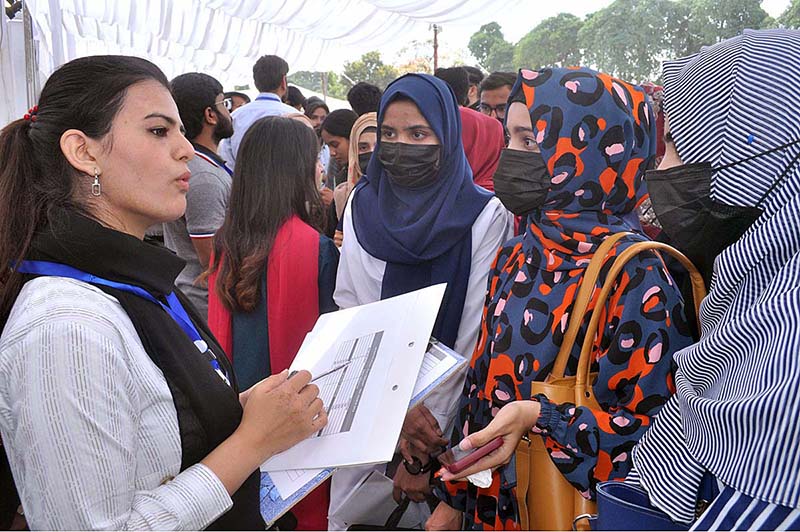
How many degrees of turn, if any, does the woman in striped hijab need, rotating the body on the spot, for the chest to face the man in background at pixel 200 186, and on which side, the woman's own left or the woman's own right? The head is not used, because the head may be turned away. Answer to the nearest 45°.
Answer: approximately 45° to the woman's own right

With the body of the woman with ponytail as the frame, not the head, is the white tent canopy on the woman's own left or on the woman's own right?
on the woman's own left

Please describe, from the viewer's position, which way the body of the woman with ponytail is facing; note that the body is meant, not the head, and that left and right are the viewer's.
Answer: facing to the right of the viewer

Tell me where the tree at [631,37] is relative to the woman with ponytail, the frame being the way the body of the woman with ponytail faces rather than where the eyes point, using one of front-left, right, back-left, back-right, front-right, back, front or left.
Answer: front-left

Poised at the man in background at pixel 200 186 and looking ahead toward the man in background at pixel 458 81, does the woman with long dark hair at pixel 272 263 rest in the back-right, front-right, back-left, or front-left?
back-right

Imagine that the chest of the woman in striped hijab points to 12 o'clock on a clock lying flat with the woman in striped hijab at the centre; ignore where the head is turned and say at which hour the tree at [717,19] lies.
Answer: The tree is roughly at 3 o'clock from the woman in striped hijab.

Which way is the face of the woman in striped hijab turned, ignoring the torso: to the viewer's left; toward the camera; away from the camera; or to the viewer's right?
to the viewer's left

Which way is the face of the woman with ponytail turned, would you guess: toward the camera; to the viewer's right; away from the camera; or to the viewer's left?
to the viewer's right

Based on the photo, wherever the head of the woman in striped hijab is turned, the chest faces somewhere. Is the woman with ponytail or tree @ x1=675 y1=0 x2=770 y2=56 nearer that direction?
the woman with ponytail

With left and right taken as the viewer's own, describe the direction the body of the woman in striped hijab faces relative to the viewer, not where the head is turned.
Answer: facing to the left of the viewer
